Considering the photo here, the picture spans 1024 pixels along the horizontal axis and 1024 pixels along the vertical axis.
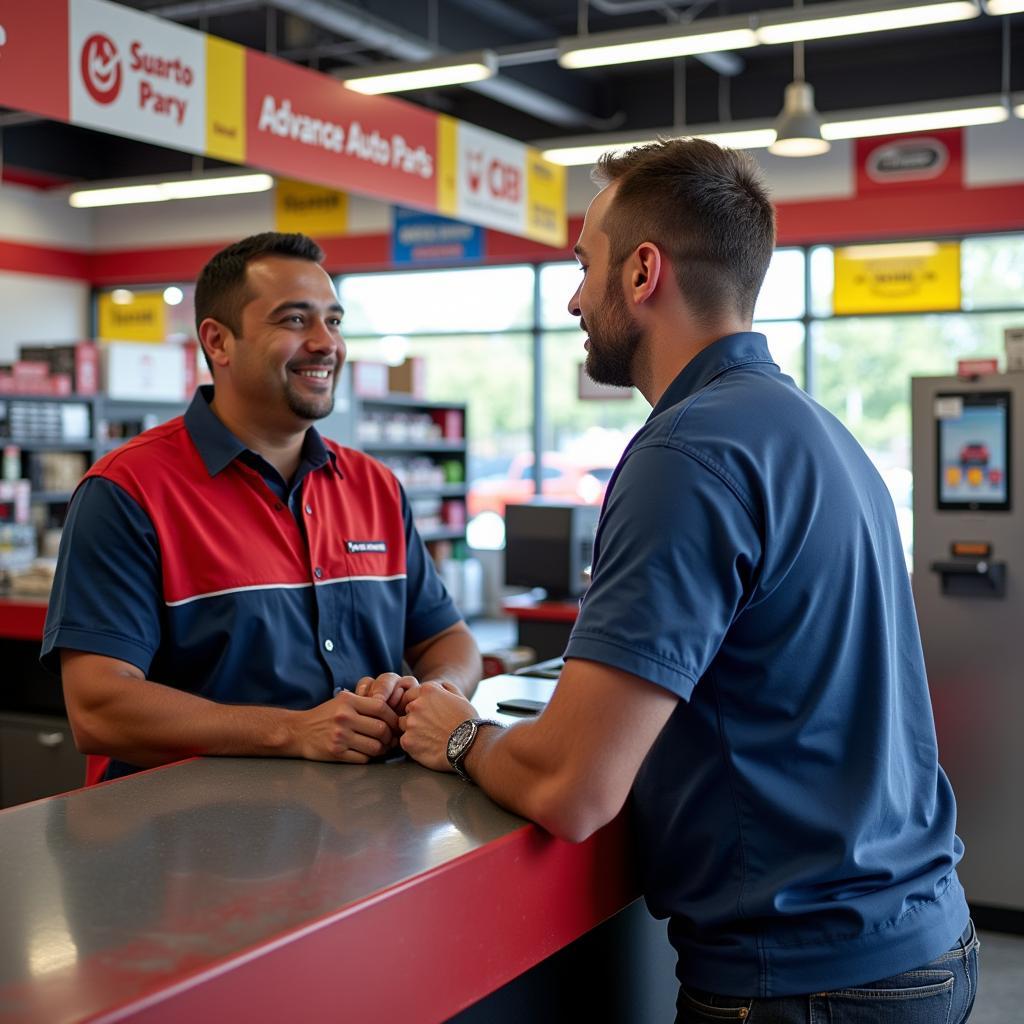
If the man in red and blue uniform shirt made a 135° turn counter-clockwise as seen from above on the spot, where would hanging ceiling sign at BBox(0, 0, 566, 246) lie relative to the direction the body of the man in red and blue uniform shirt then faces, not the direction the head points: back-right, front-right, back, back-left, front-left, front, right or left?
front

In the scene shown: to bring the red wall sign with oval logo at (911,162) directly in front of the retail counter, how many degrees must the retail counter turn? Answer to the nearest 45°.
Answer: approximately 90° to its left

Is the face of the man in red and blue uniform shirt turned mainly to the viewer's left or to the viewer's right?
to the viewer's right

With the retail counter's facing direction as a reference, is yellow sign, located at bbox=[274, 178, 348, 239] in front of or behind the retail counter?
behind

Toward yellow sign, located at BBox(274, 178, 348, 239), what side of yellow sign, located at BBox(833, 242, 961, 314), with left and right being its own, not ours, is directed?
right

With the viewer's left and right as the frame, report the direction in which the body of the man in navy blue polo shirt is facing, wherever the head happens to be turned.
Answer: facing away from the viewer and to the left of the viewer
